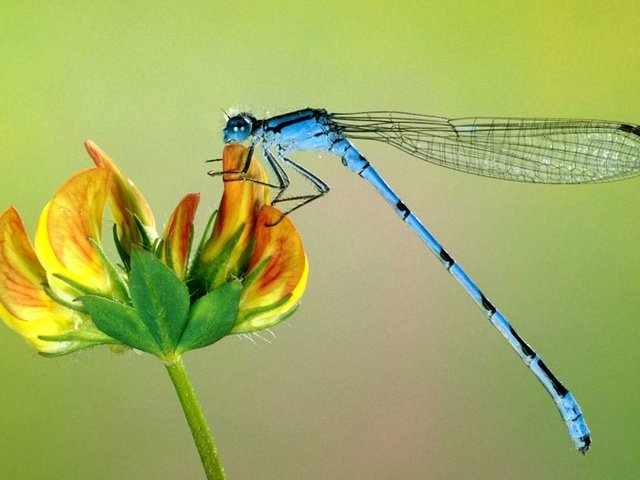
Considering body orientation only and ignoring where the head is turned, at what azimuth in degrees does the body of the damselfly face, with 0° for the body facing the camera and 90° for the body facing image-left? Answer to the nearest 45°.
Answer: approximately 90°
